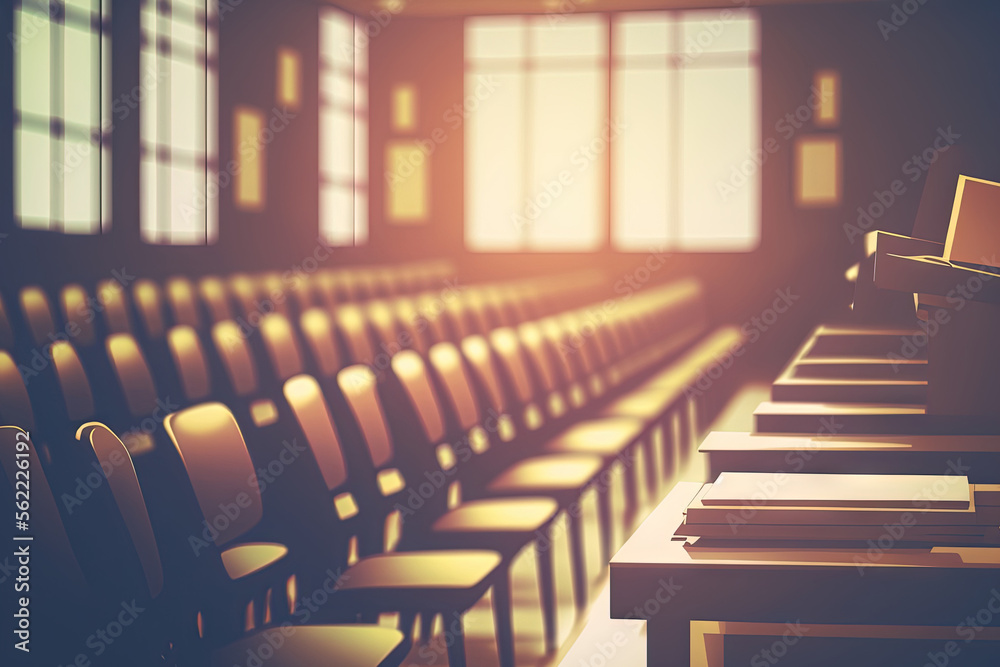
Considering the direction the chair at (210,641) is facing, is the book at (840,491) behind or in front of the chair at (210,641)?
in front

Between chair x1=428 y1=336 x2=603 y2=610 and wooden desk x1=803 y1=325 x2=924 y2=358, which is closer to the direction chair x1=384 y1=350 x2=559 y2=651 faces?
the wooden desk

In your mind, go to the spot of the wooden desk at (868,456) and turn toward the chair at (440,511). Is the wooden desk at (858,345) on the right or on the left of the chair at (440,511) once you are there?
right

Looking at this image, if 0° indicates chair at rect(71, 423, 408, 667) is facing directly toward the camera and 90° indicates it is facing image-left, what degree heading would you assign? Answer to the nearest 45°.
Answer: approximately 270°

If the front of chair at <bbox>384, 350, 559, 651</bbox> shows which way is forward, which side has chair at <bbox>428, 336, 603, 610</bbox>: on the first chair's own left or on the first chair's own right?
on the first chair's own left

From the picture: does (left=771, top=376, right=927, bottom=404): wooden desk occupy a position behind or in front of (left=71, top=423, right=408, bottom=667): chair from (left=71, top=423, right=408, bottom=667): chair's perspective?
in front

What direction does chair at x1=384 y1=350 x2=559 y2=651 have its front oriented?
to the viewer's right

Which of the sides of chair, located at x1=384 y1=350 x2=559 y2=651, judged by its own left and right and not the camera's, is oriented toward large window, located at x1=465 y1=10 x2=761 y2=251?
left

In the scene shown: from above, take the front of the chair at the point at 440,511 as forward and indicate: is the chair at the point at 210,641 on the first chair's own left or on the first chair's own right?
on the first chair's own right

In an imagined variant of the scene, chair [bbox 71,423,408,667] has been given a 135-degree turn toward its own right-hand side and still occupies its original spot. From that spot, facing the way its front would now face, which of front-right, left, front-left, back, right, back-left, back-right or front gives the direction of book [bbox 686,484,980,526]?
left

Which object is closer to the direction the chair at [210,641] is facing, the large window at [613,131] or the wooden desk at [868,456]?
the wooden desk

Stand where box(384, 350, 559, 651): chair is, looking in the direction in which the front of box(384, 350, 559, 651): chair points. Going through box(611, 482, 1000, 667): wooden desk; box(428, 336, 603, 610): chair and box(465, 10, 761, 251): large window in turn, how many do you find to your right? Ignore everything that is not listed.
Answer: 1

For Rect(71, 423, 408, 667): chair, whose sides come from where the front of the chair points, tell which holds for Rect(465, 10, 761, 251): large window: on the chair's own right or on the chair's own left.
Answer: on the chair's own left

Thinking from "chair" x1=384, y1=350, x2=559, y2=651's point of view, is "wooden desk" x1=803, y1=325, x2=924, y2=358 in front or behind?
in front
